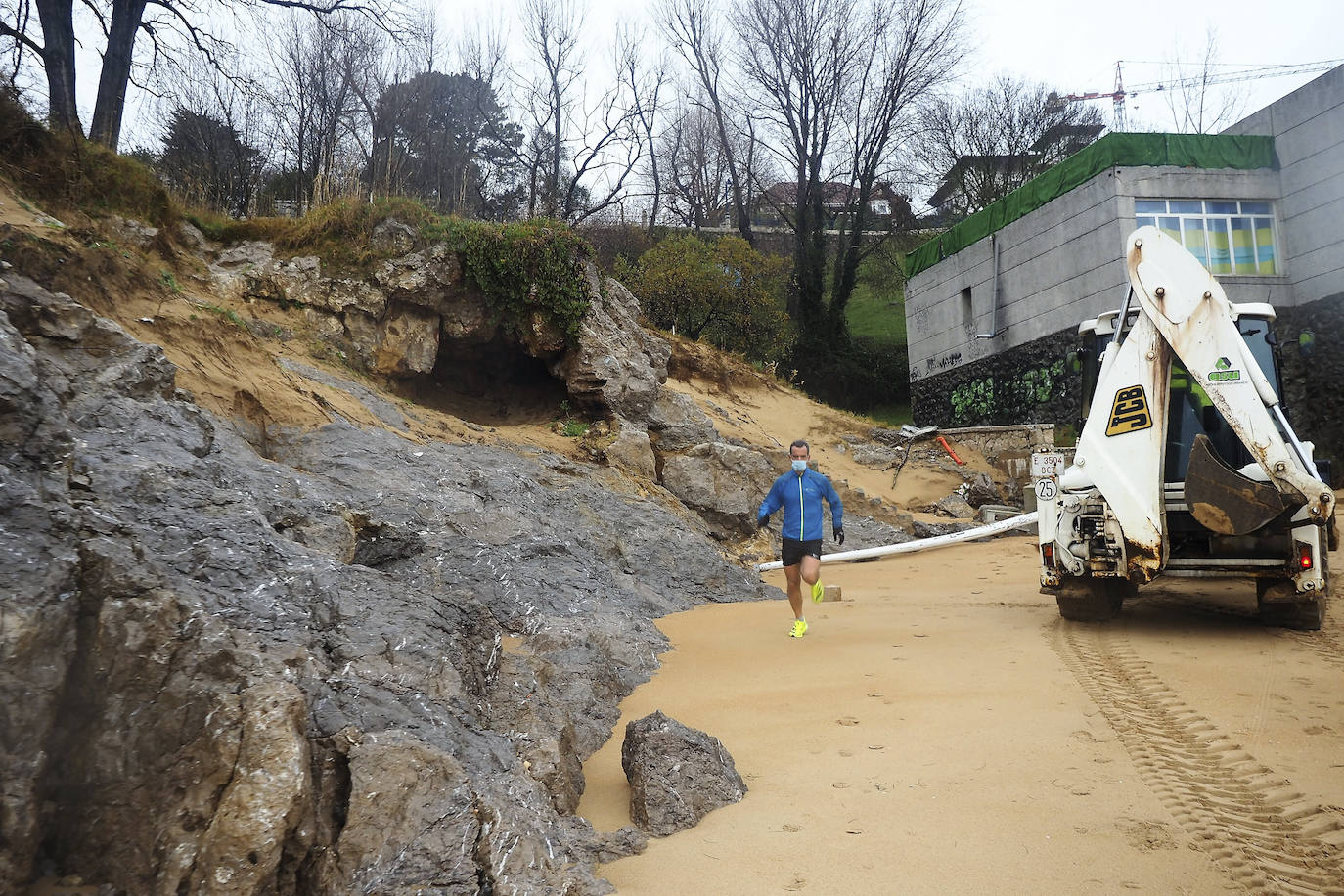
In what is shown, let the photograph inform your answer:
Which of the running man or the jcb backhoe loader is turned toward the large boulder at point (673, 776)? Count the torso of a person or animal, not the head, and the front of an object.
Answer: the running man

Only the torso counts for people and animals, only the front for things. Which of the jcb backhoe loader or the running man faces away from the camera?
the jcb backhoe loader

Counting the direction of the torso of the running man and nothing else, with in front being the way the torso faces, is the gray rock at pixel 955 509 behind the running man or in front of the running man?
behind

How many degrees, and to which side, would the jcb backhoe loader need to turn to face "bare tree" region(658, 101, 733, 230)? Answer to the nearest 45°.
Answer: approximately 45° to its left

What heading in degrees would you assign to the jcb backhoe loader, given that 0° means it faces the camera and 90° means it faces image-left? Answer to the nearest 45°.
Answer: approximately 180°

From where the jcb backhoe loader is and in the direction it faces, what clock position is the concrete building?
The concrete building is roughly at 12 o'clock from the jcb backhoe loader.

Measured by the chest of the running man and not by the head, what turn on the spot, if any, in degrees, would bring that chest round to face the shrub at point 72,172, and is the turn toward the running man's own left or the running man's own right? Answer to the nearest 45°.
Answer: approximately 90° to the running man's own right

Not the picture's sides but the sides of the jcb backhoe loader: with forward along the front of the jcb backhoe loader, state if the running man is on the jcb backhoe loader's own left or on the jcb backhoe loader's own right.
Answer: on the jcb backhoe loader's own left

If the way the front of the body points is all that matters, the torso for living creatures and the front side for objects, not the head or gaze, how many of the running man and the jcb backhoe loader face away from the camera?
1

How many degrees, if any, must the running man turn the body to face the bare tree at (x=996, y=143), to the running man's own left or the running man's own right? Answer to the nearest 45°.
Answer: approximately 180°

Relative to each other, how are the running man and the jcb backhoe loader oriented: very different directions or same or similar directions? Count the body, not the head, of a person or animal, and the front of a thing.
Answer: very different directions

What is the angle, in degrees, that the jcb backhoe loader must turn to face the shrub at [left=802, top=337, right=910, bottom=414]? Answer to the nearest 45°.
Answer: approximately 45° to its left

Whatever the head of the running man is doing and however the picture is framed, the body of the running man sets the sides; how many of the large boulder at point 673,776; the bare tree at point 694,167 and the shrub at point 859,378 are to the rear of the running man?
2
